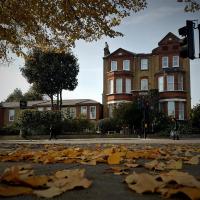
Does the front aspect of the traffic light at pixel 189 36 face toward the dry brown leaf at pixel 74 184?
no

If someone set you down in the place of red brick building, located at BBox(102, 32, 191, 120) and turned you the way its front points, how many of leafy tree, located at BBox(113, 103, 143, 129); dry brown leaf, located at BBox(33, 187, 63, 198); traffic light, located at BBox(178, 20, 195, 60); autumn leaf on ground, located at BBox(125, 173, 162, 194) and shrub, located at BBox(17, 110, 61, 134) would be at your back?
0

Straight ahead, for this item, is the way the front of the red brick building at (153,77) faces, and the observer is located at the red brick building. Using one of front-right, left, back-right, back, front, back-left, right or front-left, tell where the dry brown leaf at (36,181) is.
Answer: front

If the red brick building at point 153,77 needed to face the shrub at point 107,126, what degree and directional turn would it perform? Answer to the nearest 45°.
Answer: approximately 45° to its right

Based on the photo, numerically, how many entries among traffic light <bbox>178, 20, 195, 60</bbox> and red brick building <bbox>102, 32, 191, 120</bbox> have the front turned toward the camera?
1

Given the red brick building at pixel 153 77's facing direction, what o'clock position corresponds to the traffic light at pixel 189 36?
The traffic light is roughly at 12 o'clock from the red brick building.

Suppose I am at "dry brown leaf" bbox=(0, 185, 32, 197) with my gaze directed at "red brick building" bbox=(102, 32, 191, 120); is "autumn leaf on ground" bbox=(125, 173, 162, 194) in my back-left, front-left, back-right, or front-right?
front-right

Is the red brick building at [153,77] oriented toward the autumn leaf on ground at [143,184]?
yes

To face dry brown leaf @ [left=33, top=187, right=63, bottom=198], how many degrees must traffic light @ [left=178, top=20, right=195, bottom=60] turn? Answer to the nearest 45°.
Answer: approximately 90° to its left

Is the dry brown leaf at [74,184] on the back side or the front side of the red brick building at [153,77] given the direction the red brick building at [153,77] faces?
on the front side

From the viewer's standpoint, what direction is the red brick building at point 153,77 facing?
toward the camera

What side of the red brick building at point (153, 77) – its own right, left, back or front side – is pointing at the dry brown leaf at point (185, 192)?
front
